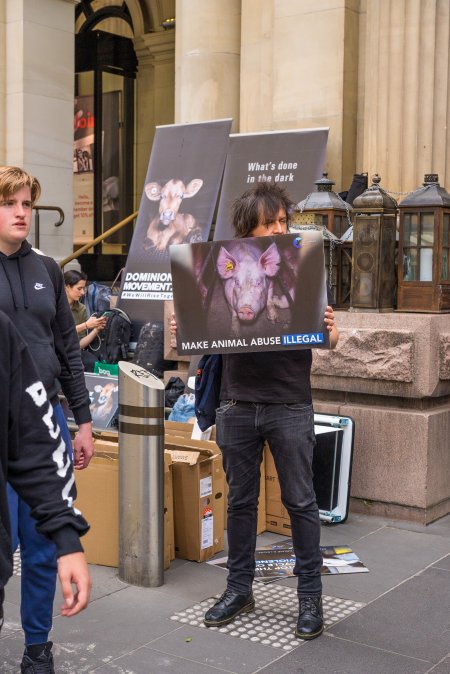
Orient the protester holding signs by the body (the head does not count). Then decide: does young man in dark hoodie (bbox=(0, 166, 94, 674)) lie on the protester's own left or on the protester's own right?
on the protester's own right

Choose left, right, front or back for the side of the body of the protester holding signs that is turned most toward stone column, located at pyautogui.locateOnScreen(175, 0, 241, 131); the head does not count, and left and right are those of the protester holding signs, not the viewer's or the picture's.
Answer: back

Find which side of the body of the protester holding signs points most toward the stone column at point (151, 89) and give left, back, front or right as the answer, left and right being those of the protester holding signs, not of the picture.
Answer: back

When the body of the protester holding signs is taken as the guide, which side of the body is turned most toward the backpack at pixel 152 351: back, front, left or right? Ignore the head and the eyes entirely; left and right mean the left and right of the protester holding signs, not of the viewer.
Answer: back

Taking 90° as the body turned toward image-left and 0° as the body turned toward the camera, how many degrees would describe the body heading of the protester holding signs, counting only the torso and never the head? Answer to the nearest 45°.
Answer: approximately 0°

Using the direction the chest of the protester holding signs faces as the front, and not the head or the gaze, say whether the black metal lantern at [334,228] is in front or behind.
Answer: behind

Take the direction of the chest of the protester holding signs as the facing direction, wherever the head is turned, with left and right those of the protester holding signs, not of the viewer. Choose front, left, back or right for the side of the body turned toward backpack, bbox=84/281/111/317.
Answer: back

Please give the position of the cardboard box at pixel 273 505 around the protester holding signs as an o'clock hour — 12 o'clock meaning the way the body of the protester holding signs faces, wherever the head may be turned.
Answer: The cardboard box is roughly at 6 o'clock from the protester holding signs.

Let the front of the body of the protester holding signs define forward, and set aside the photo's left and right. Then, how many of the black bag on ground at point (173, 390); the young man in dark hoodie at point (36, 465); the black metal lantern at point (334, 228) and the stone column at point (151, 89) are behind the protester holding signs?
3

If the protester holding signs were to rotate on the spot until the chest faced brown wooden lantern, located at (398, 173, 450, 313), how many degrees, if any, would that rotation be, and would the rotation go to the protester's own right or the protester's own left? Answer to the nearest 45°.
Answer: approximately 135° to the protester's own left

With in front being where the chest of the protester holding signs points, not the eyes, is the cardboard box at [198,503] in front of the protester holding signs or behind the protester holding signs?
behind
